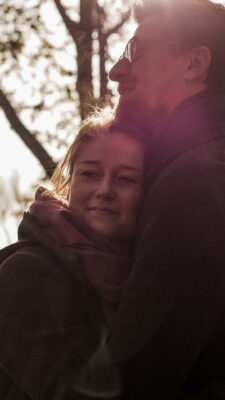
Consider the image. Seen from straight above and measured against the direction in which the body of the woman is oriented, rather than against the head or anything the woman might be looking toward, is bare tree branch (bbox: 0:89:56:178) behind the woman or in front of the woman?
behind

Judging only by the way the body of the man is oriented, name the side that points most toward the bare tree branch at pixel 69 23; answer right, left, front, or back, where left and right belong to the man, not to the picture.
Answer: right

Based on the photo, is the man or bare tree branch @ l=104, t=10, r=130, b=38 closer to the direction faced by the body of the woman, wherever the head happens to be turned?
the man

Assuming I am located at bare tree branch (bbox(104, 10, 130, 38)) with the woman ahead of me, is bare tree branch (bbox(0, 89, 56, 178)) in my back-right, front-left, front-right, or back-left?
front-right

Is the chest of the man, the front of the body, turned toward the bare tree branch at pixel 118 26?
no

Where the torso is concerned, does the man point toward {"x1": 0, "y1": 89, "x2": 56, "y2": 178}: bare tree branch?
no

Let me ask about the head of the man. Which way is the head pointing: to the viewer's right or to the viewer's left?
to the viewer's left

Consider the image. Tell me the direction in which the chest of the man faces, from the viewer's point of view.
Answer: to the viewer's left

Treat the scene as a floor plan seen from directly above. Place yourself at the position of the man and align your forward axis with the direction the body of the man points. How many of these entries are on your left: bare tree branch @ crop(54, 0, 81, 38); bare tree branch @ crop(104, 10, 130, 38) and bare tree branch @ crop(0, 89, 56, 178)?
0

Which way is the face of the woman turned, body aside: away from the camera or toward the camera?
toward the camera

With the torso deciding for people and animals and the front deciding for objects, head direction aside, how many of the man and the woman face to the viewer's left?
1

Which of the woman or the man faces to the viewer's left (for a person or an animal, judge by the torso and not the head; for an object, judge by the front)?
the man

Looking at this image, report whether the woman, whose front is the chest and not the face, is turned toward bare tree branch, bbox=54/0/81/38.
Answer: no

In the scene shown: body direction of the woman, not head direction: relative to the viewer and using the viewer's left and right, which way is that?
facing the viewer and to the right of the viewer
